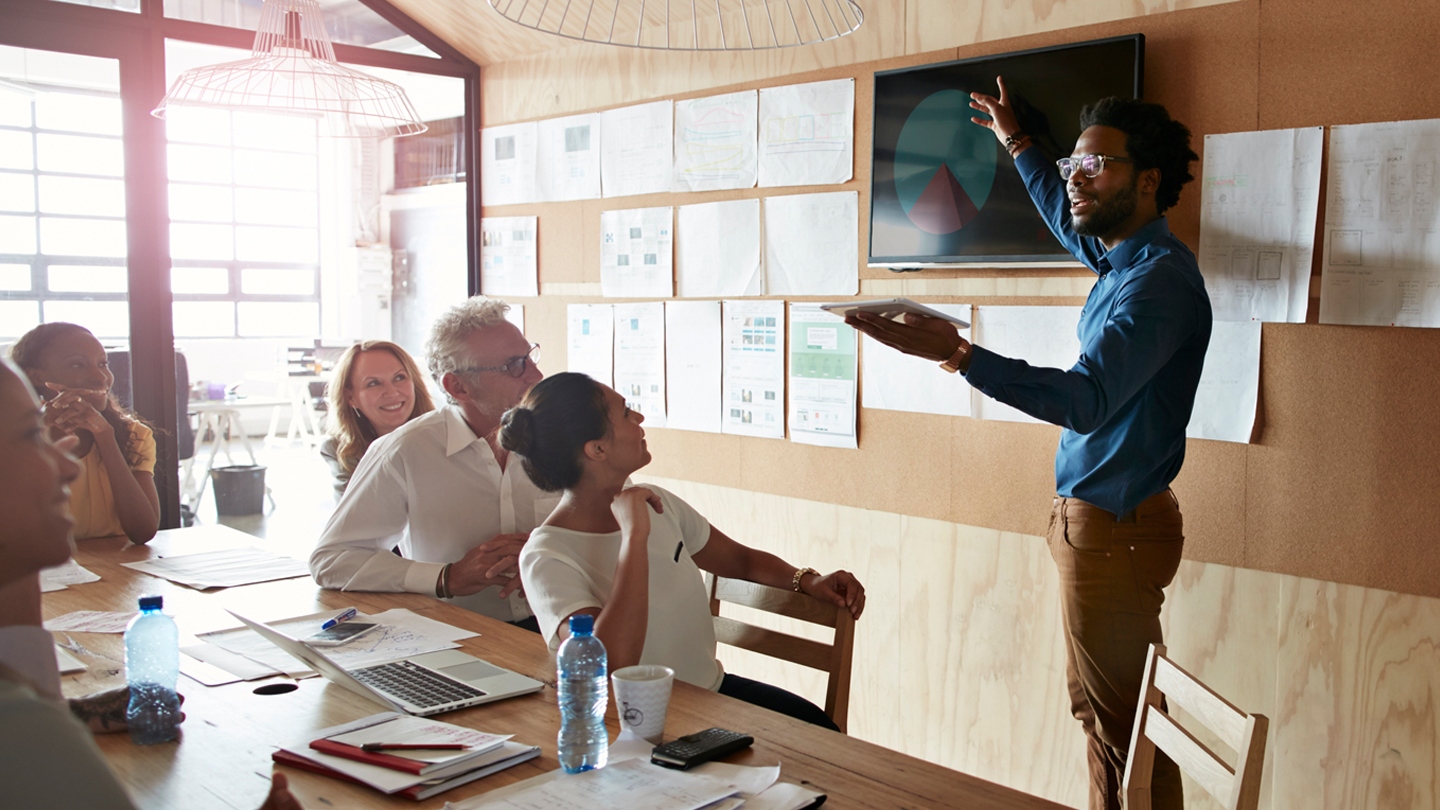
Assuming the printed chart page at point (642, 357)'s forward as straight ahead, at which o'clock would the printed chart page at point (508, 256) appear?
the printed chart page at point (508, 256) is roughly at 3 o'clock from the printed chart page at point (642, 357).

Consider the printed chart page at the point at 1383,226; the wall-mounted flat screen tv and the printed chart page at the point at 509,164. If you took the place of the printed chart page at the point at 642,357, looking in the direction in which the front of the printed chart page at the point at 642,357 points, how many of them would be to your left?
2

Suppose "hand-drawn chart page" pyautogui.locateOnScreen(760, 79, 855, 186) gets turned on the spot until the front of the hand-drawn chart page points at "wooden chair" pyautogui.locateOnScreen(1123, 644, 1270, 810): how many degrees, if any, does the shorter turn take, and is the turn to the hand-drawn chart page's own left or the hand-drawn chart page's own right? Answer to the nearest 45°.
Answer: approximately 45° to the hand-drawn chart page's own left

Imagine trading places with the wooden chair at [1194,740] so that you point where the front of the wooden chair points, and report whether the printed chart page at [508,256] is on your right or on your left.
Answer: on your right

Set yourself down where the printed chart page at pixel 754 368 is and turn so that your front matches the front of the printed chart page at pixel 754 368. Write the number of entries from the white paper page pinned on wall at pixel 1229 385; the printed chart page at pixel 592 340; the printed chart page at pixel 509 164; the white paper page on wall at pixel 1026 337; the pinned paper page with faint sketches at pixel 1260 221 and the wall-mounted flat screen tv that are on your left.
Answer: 4

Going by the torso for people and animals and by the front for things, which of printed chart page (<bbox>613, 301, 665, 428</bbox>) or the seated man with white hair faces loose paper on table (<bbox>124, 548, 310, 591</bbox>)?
the printed chart page

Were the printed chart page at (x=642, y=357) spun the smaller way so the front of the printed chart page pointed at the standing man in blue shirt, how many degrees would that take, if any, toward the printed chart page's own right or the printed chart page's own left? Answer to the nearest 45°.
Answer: approximately 90° to the printed chart page's own left

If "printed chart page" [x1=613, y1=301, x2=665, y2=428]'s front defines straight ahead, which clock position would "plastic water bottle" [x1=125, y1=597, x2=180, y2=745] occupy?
The plastic water bottle is roughly at 11 o'clock from the printed chart page.

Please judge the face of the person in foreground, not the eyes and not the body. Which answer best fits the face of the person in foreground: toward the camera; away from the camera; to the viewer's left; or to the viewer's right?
to the viewer's right

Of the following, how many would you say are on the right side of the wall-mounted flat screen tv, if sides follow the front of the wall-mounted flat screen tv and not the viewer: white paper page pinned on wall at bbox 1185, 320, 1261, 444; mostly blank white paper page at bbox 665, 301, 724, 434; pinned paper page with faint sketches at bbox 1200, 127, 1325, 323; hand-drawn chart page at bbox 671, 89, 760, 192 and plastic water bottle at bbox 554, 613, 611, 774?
2

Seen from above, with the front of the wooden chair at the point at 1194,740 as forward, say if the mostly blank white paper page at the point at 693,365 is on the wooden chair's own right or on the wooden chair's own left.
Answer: on the wooden chair's own right

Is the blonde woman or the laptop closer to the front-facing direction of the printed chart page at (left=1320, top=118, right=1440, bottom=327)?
the laptop

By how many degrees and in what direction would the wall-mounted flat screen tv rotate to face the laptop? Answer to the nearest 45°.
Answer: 0° — it already faces it

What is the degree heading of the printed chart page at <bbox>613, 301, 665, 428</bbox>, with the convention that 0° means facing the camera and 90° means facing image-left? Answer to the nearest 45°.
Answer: approximately 45°

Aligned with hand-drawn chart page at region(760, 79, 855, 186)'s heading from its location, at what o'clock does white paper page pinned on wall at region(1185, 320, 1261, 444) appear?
white paper page pinned on wall at region(1185, 320, 1261, 444) is roughly at 9 o'clock from hand-drawn chart page at region(760, 79, 855, 186).
